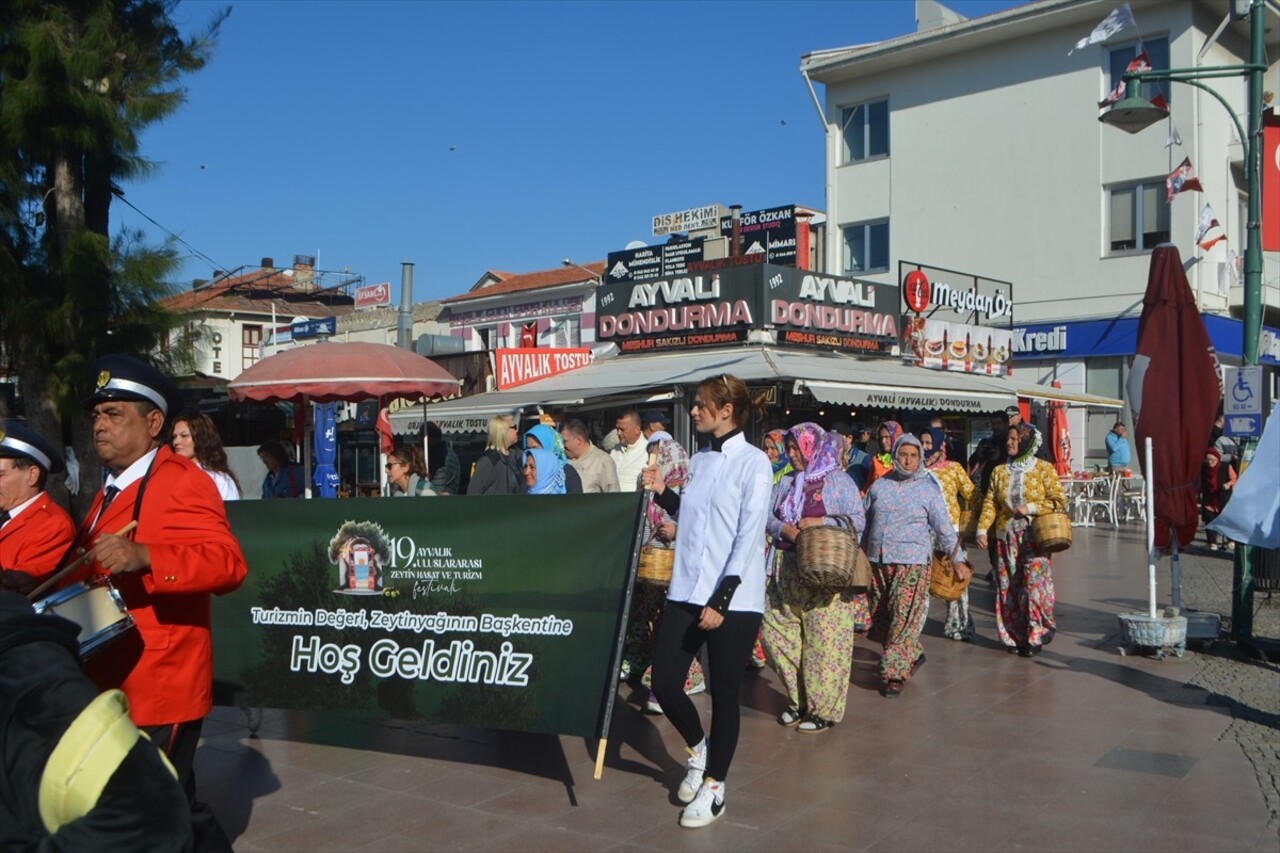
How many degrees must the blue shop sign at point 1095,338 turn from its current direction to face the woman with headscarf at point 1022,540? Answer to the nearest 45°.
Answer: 0° — it already faces them

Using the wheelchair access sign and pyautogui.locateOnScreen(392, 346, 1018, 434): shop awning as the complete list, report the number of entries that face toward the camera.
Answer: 2

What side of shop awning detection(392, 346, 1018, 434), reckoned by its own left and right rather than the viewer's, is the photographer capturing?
front

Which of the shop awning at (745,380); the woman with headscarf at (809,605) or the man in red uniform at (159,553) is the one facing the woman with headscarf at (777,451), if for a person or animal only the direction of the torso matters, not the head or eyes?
the shop awning

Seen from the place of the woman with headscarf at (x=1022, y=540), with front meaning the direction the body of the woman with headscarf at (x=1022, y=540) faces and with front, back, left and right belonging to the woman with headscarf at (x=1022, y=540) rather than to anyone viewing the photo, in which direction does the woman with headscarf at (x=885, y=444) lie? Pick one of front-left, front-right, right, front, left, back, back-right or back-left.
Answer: right

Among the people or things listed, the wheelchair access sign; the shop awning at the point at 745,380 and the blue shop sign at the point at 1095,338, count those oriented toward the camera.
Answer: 3

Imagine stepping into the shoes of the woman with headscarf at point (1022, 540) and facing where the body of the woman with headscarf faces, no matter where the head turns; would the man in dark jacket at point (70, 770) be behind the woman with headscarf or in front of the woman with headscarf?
in front

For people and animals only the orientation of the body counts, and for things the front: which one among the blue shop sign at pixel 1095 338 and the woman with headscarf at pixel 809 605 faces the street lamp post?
the blue shop sign

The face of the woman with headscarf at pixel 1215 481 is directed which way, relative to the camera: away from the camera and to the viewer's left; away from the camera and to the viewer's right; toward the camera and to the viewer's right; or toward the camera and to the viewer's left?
toward the camera and to the viewer's left

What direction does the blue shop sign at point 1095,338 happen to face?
toward the camera

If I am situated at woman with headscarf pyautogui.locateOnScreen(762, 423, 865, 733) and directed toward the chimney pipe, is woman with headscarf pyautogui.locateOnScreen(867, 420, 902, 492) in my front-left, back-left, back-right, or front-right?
front-right

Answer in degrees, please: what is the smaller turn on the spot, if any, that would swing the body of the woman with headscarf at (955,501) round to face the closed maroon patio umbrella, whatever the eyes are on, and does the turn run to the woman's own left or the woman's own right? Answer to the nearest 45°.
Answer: approximately 90° to the woman's own left

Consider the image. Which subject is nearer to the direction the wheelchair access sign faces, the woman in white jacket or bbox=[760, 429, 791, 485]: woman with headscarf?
the woman in white jacket

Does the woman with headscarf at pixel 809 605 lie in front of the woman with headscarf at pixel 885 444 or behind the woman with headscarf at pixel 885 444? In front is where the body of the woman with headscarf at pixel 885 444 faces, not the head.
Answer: in front

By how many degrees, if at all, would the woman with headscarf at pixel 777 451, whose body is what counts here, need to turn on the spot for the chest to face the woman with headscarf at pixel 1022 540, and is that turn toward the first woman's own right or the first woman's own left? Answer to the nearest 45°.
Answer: approximately 135° to the first woman's own left

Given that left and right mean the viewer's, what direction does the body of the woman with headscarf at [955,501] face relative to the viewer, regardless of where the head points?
facing the viewer and to the left of the viewer
